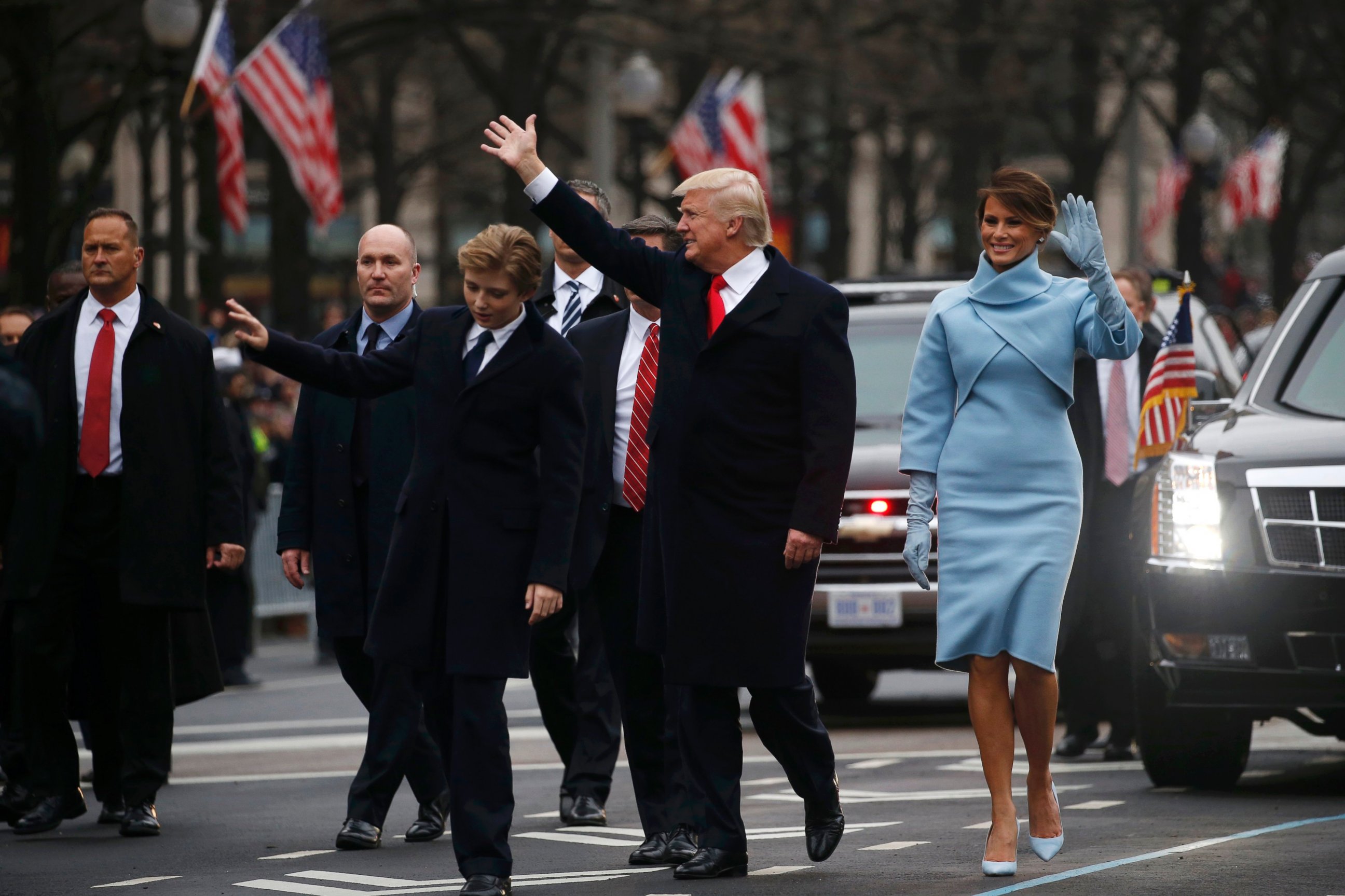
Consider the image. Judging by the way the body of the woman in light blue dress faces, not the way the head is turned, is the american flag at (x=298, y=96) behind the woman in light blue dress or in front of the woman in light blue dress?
behind

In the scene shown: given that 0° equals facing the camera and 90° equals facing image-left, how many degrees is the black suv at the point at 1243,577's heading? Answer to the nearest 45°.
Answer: approximately 0°

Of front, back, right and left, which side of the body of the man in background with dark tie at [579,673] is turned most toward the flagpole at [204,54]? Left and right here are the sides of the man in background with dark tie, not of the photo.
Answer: back

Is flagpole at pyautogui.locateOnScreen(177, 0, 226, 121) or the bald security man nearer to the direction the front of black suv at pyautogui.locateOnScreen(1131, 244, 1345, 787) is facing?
the bald security man

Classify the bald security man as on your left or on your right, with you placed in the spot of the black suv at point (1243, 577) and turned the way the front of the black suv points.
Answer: on your right

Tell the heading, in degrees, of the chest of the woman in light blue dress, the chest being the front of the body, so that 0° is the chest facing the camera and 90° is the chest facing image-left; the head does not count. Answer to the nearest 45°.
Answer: approximately 0°

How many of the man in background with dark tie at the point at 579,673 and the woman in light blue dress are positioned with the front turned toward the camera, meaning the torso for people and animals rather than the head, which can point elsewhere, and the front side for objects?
2

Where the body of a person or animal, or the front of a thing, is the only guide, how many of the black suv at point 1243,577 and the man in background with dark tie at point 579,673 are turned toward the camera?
2

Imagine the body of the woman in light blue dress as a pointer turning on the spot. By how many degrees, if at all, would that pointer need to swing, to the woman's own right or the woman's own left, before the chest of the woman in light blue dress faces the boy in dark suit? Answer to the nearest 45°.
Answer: approximately 90° to the woman's own right

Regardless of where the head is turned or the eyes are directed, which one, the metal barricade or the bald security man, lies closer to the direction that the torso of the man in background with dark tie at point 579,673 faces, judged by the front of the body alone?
the bald security man
